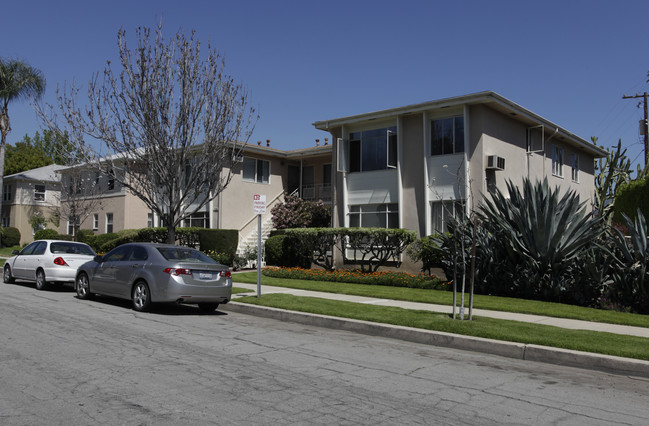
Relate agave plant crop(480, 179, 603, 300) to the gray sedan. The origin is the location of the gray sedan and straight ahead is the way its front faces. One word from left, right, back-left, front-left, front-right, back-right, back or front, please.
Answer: back-right

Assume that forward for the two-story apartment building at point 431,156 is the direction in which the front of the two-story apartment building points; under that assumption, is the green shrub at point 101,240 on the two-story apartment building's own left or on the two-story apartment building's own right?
on the two-story apartment building's own right

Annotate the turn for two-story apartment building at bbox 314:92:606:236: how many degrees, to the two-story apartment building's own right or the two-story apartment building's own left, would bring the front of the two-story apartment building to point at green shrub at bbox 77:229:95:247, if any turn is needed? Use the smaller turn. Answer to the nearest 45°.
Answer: approximately 45° to the two-story apartment building's own right

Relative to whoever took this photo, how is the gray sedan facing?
facing away from the viewer and to the left of the viewer

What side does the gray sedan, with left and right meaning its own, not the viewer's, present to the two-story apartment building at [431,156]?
right

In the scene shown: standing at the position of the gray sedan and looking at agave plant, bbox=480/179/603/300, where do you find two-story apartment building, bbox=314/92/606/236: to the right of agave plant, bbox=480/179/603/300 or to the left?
left

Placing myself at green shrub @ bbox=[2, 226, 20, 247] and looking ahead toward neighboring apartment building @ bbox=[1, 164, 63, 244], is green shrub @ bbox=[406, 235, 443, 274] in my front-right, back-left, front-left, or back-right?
back-right

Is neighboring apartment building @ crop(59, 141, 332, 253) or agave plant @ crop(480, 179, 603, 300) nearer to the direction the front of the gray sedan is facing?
the neighboring apartment building

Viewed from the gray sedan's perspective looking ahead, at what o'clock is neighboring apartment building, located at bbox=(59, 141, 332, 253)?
The neighboring apartment building is roughly at 2 o'clock from the gray sedan.

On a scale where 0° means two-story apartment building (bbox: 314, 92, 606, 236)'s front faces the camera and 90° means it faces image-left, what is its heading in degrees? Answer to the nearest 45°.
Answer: approximately 45°
